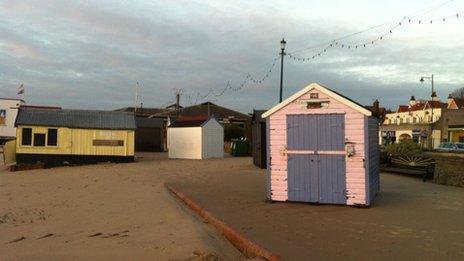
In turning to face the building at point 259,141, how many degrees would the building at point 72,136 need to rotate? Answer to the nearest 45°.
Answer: approximately 45° to its left

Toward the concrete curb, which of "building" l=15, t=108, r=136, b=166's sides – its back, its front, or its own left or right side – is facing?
front

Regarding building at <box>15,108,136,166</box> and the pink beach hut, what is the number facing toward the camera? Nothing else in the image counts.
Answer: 2

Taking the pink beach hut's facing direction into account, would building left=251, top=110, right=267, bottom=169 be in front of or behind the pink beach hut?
behind

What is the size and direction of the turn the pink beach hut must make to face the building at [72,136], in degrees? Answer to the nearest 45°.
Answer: approximately 135° to its right

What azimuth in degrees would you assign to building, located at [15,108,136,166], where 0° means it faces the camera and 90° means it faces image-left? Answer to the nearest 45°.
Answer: approximately 0°

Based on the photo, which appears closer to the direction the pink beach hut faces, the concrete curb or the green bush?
the concrete curb

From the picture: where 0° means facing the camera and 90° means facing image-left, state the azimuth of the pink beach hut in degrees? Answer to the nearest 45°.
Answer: approximately 0°
